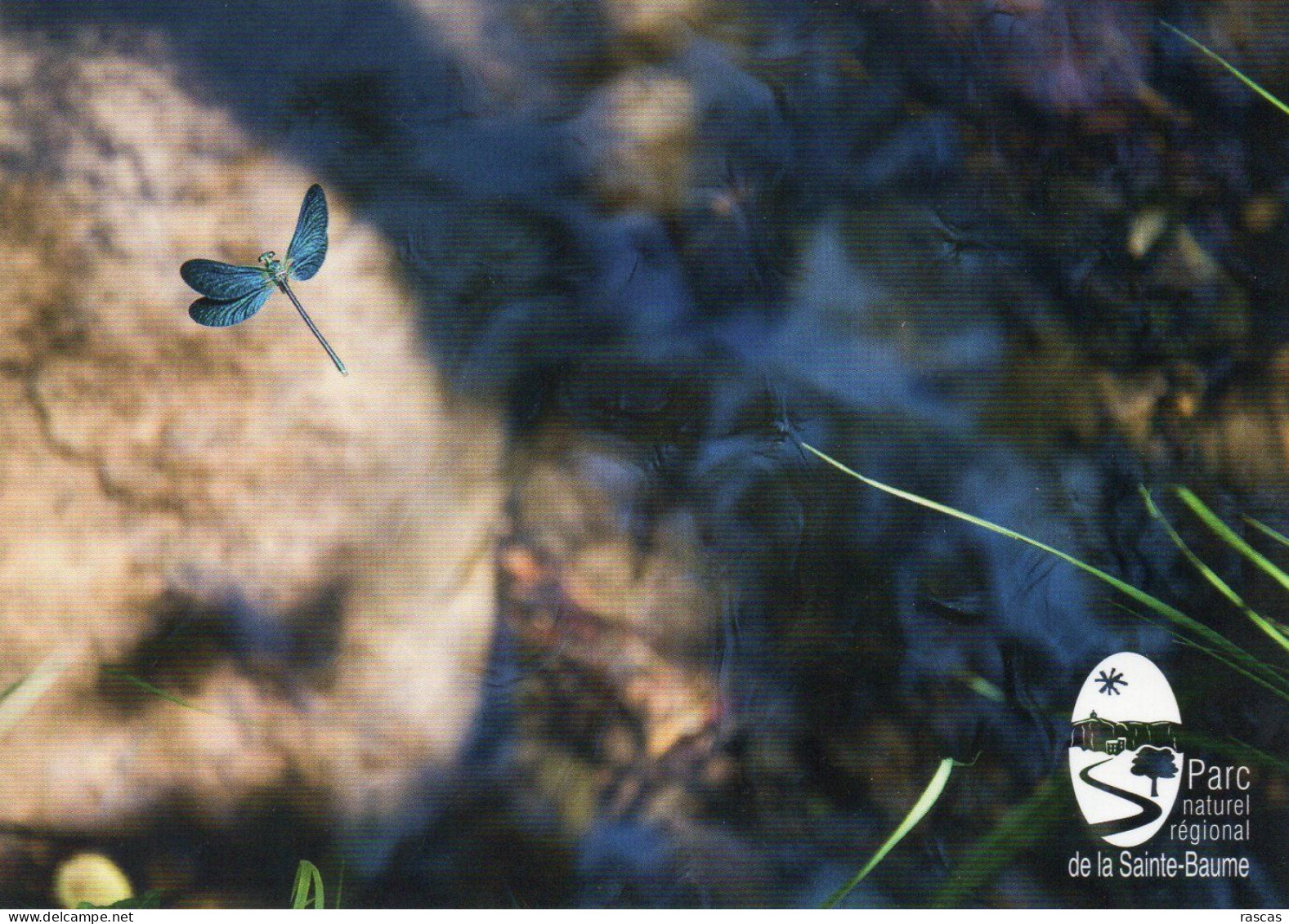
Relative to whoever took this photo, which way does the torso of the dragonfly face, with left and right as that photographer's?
facing away from the viewer and to the left of the viewer
